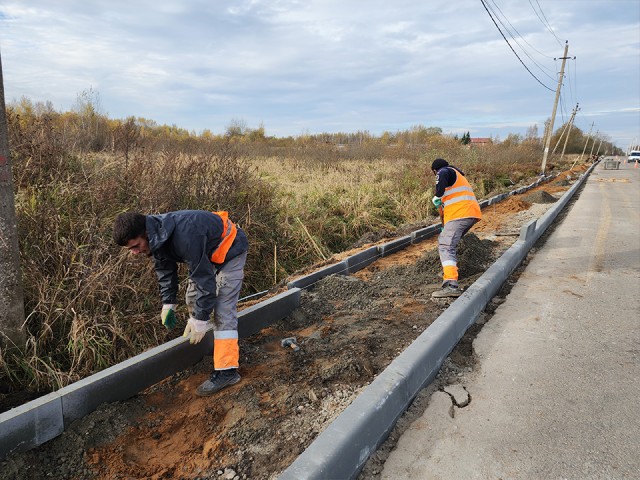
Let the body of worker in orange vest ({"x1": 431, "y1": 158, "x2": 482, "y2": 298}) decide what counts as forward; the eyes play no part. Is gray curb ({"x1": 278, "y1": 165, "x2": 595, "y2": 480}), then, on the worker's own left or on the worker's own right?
on the worker's own left

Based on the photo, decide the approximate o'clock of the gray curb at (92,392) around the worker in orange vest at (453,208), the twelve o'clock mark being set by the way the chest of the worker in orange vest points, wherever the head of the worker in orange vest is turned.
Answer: The gray curb is roughly at 10 o'clock from the worker in orange vest.

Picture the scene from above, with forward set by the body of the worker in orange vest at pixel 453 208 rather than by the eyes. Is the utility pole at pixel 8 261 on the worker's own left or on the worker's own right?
on the worker's own left

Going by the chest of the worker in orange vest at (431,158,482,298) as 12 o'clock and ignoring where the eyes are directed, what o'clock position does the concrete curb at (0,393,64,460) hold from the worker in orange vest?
The concrete curb is roughly at 10 o'clock from the worker in orange vest.

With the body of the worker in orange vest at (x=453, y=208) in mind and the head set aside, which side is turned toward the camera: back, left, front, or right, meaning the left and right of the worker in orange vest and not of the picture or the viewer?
left

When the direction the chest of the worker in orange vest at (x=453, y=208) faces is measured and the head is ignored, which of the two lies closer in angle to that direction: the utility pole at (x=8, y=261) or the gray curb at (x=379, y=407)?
the utility pole

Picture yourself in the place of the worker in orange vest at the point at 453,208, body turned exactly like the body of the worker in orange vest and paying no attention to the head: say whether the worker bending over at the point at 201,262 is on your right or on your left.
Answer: on your left
